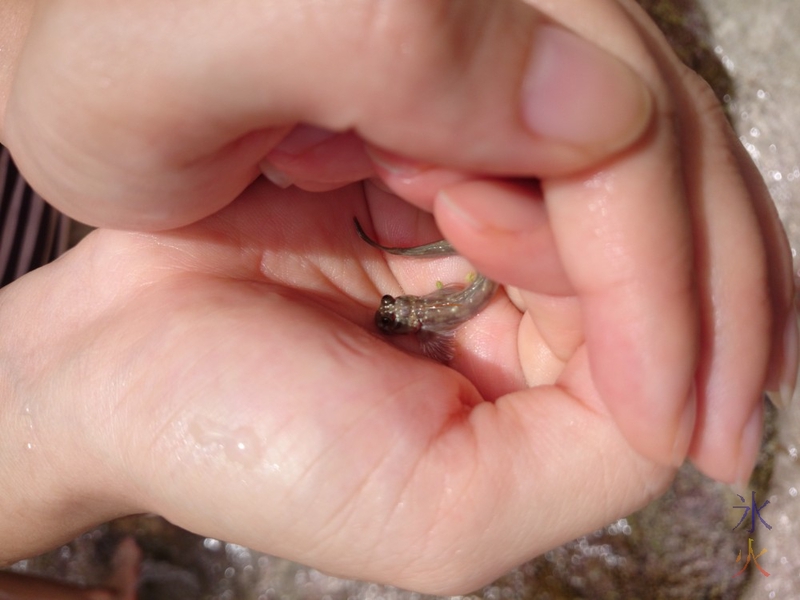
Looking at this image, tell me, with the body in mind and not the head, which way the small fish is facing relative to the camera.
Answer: to the viewer's left
